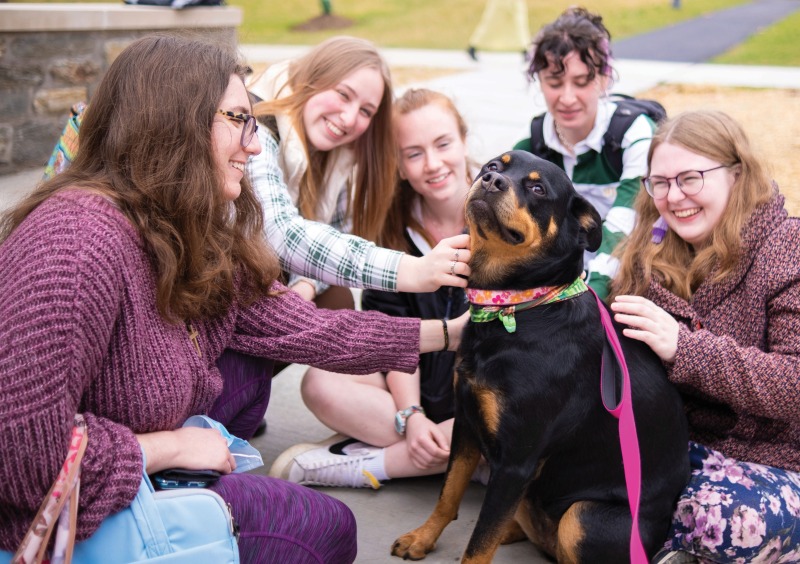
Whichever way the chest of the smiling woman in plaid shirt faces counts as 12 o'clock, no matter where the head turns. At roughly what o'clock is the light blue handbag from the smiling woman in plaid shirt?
The light blue handbag is roughly at 2 o'clock from the smiling woman in plaid shirt.

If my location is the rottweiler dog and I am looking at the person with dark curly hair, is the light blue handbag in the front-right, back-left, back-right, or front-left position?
back-left

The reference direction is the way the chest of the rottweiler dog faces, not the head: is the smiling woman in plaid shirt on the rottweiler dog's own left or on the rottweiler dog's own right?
on the rottweiler dog's own right

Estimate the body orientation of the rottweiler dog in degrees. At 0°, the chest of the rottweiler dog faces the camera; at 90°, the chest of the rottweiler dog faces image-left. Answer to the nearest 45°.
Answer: approximately 45°

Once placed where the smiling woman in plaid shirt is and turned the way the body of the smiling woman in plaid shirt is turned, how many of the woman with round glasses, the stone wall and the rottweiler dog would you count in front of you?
2

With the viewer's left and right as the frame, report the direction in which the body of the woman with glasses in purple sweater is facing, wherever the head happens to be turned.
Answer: facing to the right of the viewer

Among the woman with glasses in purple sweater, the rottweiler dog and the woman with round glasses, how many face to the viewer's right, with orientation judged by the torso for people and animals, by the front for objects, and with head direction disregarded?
1

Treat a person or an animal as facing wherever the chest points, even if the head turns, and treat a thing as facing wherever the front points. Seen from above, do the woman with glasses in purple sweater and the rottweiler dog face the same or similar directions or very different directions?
very different directions

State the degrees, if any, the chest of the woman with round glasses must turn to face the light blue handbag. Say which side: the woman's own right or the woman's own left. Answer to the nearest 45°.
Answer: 0° — they already face it

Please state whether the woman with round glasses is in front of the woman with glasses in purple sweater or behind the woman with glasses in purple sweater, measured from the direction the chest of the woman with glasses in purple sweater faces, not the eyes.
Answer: in front

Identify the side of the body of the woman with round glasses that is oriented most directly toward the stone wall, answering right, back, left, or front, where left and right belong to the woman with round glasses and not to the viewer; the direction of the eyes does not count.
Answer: right

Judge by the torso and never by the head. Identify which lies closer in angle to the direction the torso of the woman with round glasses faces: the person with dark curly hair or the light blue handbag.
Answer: the light blue handbag

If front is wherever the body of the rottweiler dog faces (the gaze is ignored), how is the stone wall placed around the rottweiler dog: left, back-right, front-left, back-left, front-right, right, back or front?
right
